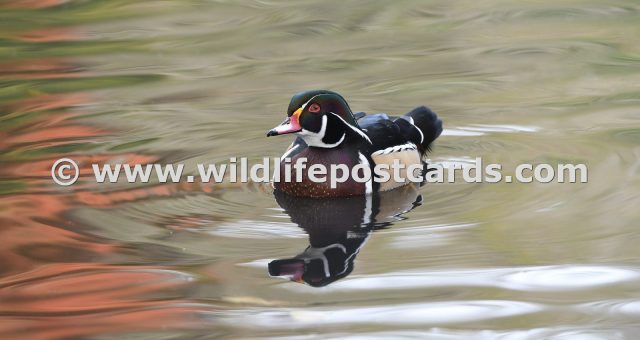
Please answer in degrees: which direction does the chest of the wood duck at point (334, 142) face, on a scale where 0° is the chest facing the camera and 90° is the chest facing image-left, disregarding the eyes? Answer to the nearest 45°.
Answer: approximately 45°
